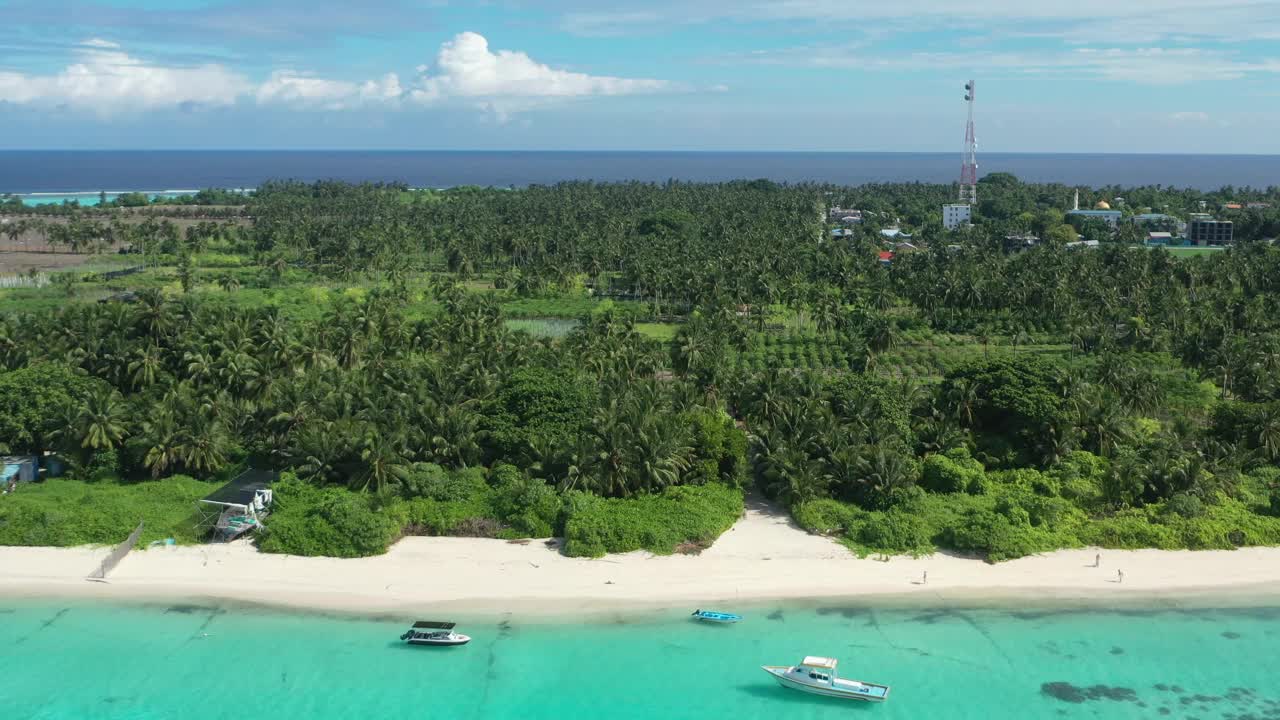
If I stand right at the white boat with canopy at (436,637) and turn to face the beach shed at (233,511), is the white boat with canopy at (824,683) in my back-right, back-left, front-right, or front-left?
back-right

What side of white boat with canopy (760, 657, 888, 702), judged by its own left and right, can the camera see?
left

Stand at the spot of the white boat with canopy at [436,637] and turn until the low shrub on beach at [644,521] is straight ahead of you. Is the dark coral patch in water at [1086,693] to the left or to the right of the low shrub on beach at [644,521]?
right

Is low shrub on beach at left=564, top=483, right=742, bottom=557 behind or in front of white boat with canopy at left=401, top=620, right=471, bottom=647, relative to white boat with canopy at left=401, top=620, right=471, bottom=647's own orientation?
in front

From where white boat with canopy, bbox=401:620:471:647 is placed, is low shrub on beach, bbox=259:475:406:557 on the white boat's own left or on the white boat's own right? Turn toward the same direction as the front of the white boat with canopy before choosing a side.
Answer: on the white boat's own left

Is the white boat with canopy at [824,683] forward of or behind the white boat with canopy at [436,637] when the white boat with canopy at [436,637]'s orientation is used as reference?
forward

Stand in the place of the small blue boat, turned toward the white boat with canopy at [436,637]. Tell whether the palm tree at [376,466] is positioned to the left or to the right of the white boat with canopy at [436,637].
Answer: right

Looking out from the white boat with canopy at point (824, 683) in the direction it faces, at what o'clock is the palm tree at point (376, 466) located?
The palm tree is roughly at 1 o'clock from the white boat with canopy.

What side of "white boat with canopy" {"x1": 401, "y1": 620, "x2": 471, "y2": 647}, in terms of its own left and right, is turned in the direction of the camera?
right
